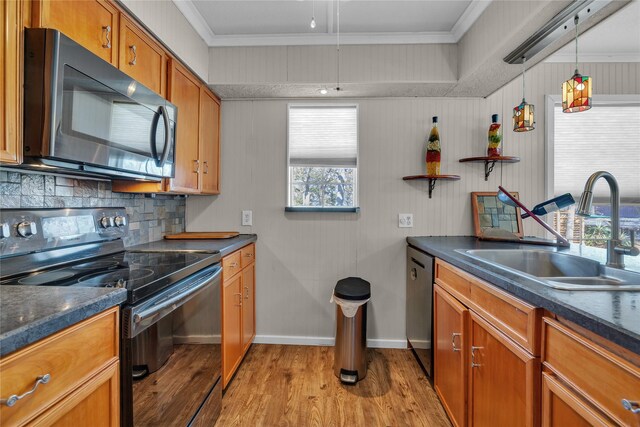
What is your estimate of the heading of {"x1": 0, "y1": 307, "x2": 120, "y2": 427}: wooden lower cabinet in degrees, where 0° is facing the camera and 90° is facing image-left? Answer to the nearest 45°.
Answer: approximately 315°

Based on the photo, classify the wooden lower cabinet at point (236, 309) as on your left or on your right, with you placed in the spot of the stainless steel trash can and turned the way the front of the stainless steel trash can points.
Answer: on your right

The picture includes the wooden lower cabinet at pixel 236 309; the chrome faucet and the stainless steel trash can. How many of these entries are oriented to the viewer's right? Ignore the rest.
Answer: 1

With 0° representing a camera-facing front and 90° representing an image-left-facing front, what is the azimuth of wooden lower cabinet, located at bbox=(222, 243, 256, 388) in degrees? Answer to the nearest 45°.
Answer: approximately 270°

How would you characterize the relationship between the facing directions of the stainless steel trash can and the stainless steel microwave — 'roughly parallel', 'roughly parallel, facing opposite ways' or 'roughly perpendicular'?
roughly perpendicular

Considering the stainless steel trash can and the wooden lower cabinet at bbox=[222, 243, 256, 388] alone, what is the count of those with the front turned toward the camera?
1

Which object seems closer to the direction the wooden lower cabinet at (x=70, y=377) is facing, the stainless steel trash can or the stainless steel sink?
the stainless steel sink

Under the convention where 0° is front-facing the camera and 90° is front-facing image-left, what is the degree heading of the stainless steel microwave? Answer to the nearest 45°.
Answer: approximately 315°
